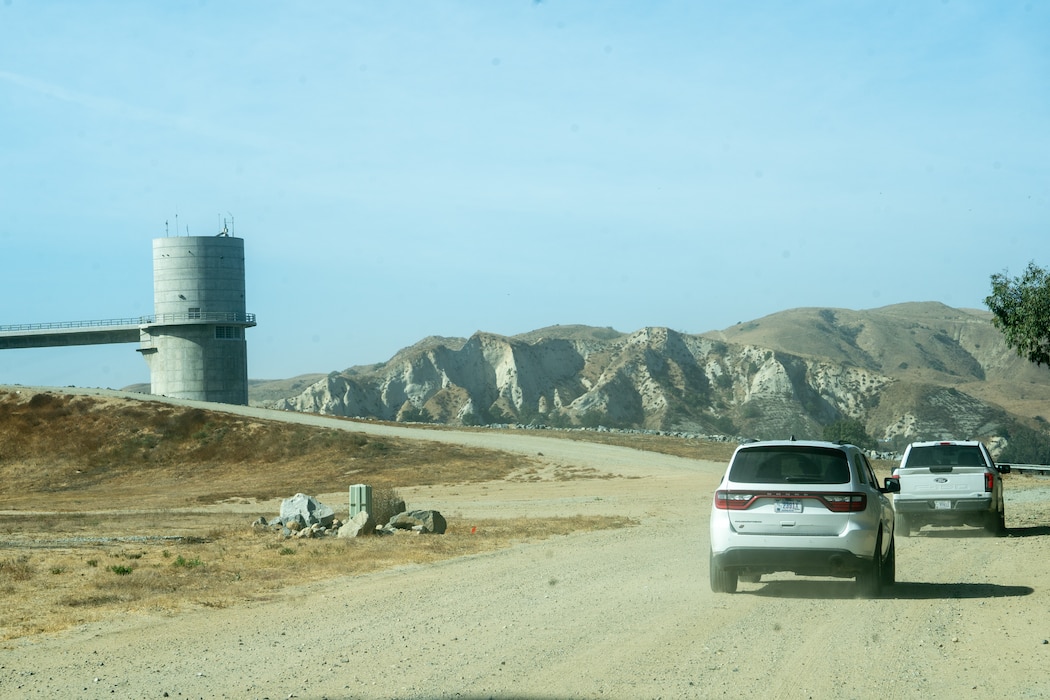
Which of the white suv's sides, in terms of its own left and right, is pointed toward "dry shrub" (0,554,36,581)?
left

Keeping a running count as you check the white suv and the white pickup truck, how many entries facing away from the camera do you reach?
2

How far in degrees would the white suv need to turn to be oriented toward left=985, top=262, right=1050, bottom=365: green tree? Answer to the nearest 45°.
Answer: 0° — it already faces it

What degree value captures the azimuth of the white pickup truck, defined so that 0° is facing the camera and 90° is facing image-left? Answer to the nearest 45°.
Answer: approximately 180°

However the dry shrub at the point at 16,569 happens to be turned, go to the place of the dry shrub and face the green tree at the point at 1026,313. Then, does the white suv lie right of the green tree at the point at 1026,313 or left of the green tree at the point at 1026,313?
right

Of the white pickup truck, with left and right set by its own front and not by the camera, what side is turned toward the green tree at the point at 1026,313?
front

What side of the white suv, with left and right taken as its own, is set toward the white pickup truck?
front

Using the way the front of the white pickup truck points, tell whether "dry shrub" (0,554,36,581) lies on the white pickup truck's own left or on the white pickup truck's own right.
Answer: on the white pickup truck's own left

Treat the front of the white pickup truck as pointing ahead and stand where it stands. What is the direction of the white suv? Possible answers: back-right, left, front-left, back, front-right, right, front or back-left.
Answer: back

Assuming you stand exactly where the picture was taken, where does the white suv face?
facing away from the viewer

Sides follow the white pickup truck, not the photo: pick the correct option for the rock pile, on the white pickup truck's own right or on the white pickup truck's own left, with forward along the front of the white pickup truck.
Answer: on the white pickup truck's own left
